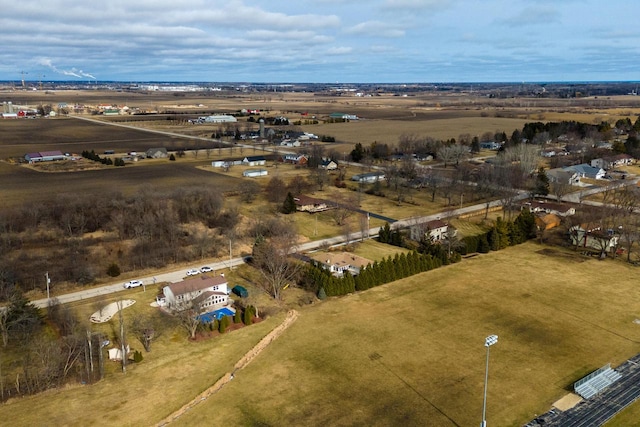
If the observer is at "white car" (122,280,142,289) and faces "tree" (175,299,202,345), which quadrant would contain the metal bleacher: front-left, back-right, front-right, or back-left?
front-left

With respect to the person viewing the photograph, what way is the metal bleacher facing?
facing the viewer and to the right of the viewer

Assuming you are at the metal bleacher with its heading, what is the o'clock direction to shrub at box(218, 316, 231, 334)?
The shrub is roughly at 4 o'clock from the metal bleacher.

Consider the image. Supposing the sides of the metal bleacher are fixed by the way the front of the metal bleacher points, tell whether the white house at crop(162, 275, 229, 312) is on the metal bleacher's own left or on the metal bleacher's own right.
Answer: on the metal bleacher's own right

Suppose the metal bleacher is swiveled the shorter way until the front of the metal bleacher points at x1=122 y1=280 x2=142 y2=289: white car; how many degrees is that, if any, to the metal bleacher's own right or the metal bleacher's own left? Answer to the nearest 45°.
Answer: approximately 135° to the metal bleacher's own right

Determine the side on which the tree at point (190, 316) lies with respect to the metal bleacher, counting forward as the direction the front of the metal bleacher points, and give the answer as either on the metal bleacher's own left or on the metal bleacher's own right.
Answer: on the metal bleacher's own right

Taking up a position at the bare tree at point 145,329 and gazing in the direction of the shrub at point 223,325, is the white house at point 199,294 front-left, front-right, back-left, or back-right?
front-left

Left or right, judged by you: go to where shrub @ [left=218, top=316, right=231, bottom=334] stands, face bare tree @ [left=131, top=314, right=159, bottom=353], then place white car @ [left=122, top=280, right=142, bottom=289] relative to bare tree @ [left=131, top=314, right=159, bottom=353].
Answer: right

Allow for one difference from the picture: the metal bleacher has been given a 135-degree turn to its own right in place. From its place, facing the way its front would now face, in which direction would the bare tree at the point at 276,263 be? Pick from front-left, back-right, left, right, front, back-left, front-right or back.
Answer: front
